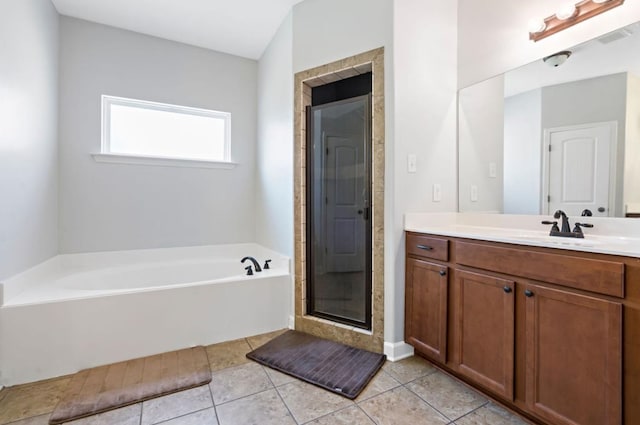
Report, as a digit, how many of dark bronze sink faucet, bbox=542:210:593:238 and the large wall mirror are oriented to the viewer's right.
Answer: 0

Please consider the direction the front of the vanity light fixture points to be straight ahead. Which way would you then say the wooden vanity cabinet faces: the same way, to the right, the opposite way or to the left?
the same way

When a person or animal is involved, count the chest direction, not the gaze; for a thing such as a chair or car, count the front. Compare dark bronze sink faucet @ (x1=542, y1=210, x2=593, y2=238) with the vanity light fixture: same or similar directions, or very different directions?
same or similar directions

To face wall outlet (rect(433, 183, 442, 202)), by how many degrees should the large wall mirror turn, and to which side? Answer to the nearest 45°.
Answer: approximately 45° to its right

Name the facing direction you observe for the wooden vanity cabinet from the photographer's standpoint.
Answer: facing the viewer and to the left of the viewer

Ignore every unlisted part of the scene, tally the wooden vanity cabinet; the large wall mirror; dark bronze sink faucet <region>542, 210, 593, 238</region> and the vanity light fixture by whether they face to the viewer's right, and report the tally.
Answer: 0

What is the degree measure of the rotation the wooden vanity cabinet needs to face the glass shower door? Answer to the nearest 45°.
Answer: approximately 45° to its right

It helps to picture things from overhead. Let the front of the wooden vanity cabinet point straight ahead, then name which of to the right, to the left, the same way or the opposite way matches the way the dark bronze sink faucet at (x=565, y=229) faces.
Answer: the same way

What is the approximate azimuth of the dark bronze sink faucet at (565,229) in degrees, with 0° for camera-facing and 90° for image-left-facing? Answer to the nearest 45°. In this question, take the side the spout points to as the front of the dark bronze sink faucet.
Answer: approximately 45°

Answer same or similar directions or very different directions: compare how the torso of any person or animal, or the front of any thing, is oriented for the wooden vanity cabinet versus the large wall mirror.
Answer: same or similar directions

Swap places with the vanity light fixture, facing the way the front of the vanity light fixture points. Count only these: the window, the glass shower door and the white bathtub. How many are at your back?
0

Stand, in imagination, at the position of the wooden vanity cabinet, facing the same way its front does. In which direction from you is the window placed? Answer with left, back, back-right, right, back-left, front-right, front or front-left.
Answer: front-right

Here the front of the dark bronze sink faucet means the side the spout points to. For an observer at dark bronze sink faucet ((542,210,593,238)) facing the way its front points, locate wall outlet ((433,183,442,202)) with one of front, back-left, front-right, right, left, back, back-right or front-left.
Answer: front-right

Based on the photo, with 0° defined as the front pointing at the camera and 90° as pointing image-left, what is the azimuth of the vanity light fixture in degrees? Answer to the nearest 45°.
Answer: approximately 45°
